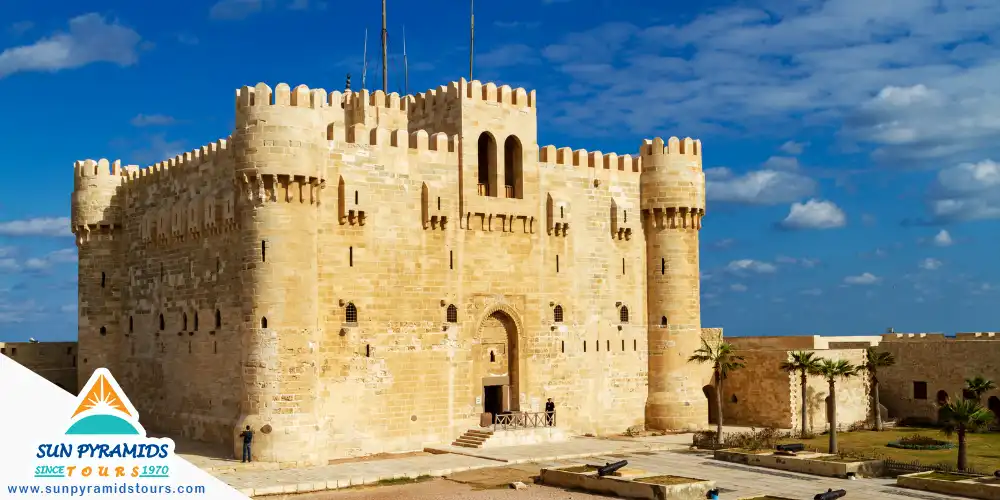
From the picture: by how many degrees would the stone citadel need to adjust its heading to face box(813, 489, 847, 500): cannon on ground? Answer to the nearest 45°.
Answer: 0° — it already faces it

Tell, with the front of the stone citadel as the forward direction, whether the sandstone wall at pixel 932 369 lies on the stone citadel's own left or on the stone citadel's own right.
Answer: on the stone citadel's own left

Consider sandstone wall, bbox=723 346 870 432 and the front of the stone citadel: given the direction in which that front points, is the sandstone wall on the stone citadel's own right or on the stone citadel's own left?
on the stone citadel's own left

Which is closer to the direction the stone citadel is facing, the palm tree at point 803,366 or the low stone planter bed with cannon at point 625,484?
the low stone planter bed with cannon

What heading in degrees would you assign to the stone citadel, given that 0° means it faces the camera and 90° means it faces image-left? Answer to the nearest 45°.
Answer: approximately 315°

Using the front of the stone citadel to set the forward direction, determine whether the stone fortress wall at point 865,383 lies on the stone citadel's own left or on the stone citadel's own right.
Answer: on the stone citadel's own left
